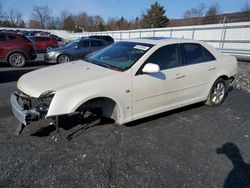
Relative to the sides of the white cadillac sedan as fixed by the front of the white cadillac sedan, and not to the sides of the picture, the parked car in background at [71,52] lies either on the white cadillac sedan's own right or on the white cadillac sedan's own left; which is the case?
on the white cadillac sedan's own right

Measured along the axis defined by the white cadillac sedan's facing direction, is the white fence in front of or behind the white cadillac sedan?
behind

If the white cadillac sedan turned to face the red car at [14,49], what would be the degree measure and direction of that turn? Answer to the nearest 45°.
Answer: approximately 90° to its right

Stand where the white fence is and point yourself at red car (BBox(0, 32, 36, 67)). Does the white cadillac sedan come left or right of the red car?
left
